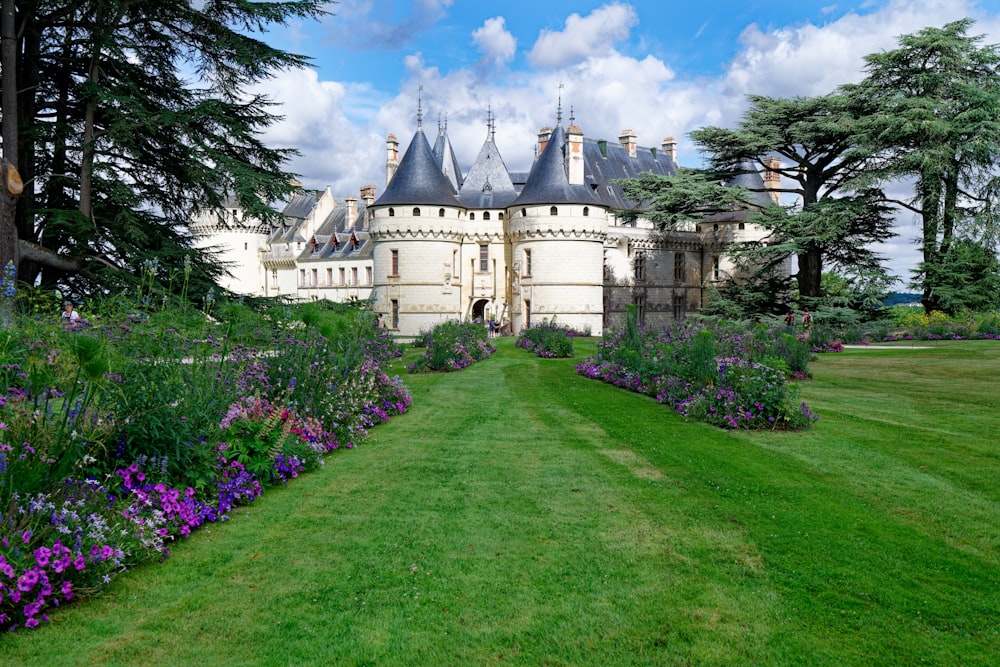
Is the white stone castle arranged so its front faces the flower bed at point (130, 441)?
yes

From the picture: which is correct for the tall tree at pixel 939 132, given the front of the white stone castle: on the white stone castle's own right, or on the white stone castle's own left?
on the white stone castle's own left

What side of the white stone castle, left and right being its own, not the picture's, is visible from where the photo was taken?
front

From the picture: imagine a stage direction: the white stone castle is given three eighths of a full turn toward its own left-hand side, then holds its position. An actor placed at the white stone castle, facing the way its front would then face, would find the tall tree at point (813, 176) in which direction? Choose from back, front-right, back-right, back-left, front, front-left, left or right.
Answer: right

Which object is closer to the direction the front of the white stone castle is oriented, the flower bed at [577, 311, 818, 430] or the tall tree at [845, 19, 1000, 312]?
the flower bed

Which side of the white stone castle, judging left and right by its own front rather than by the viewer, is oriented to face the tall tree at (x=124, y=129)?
front

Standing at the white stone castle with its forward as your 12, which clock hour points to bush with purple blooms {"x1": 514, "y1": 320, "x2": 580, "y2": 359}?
The bush with purple blooms is roughly at 12 o'clock from the white stone castle.

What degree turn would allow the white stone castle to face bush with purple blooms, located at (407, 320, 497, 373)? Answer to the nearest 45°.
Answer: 0° — it already faces it

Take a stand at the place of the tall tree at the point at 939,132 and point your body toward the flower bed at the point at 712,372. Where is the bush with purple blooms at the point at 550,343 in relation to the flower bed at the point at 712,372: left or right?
right

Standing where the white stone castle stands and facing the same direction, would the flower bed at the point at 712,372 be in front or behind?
in front
